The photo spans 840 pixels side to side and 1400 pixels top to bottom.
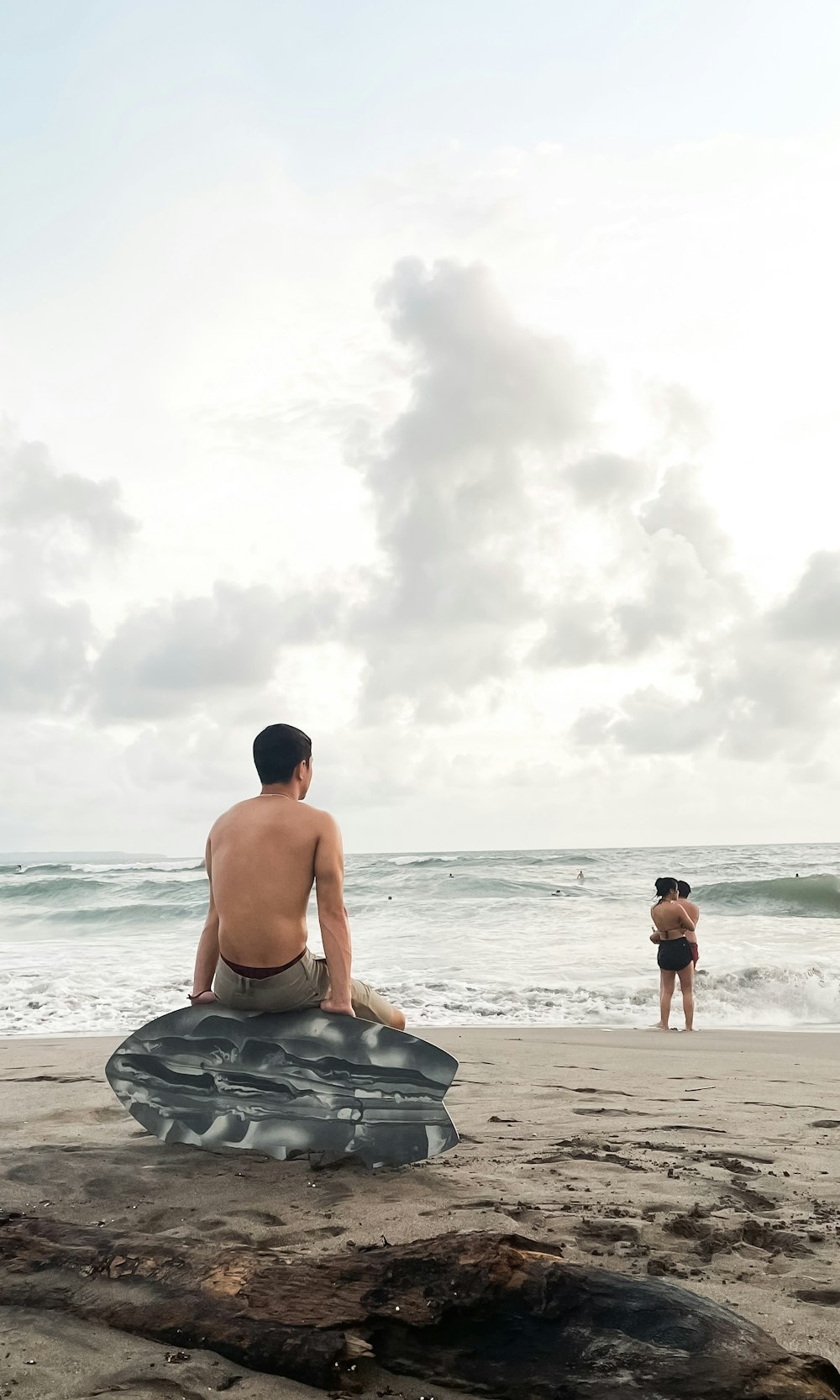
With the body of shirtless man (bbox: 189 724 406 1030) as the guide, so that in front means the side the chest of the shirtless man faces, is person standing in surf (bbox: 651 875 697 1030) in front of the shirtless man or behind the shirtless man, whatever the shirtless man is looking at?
in front

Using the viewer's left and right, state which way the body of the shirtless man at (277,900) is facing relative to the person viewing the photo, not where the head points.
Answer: facing away from the viewer and to the right of the viewer

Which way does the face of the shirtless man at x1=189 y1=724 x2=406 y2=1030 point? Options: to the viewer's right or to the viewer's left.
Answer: to the viewer's right

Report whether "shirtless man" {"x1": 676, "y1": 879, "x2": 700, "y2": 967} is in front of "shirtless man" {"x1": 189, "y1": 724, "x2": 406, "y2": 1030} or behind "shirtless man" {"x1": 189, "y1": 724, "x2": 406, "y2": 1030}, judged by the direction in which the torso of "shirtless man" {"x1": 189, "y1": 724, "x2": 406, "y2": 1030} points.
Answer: in front

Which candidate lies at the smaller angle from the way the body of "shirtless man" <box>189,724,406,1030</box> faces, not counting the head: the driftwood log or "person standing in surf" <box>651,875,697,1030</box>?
the person standing in surf
